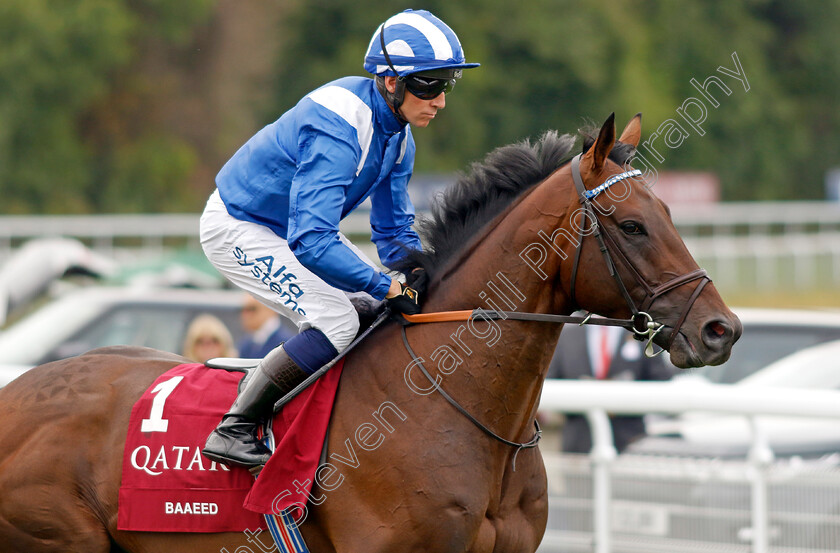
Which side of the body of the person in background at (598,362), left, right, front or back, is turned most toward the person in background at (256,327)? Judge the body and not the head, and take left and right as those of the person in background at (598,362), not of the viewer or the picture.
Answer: right

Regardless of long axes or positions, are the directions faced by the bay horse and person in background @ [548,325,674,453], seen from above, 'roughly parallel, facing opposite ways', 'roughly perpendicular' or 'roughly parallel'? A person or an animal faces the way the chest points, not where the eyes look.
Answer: roughly perpendicular

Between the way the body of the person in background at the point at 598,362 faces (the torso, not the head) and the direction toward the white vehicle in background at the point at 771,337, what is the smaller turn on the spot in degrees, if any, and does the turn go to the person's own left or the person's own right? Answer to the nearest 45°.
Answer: approximately 90° to the person's own left

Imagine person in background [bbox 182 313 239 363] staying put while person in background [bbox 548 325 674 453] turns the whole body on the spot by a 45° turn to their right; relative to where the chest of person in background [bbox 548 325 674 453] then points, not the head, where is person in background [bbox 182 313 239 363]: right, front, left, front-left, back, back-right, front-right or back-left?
front-right

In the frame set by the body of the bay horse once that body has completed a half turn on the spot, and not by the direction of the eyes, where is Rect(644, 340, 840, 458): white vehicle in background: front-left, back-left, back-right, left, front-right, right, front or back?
back-right

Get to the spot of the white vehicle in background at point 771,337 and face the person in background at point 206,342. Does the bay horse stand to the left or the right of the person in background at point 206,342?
left

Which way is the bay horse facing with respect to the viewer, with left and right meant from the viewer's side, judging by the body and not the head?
facing to the right of the viewer

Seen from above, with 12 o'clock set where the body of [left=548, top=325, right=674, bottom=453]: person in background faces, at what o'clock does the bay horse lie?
The bay horse is roughly at 12 o'clock from the person in background.

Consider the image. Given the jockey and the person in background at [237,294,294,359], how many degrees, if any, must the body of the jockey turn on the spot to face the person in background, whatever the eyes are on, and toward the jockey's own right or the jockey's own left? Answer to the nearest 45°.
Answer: approximately 135° to the jockey's own left

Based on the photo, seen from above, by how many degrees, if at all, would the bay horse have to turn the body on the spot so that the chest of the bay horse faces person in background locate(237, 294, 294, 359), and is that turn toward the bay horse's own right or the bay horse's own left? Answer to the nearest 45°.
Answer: approximately 90° to the bay horse's own left

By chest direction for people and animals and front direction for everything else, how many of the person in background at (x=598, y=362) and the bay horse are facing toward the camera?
1

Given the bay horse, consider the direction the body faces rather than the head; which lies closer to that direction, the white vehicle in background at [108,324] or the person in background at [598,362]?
the person in background

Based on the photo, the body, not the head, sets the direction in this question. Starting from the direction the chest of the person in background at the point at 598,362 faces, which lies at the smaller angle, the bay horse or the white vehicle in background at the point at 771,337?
the bay horse
